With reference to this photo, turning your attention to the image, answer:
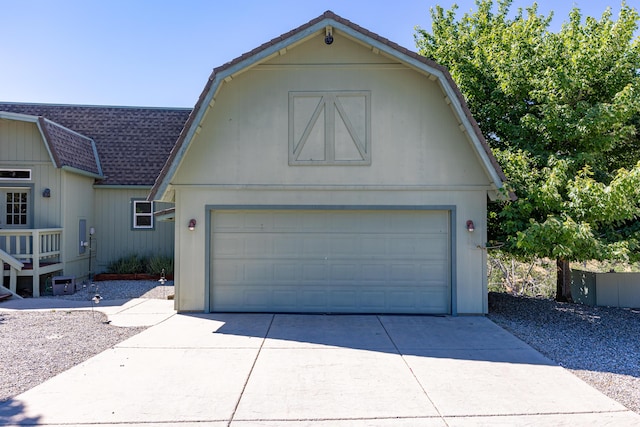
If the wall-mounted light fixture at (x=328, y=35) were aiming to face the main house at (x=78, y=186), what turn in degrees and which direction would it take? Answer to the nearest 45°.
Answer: approximately 135° to its right

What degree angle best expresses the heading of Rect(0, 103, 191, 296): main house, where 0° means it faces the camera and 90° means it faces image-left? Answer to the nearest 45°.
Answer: approximately 0°

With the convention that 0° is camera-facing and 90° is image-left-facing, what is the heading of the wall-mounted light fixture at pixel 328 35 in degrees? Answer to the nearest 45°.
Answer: approximately 0°

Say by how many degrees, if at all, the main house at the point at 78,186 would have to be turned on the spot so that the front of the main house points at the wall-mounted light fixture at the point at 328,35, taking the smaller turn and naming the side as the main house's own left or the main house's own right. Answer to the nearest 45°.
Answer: approximately 45° to the main house's own left

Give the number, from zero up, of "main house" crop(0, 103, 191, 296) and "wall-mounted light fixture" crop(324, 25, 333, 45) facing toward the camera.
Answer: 2

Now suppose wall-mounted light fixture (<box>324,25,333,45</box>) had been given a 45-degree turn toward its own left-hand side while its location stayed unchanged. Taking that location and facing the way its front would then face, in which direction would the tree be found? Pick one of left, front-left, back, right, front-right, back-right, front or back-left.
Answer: front-left

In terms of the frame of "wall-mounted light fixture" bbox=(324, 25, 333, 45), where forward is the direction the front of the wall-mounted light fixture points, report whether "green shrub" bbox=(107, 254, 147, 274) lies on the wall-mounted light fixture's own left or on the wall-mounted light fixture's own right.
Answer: on the wall-mounted light fixture's own right
